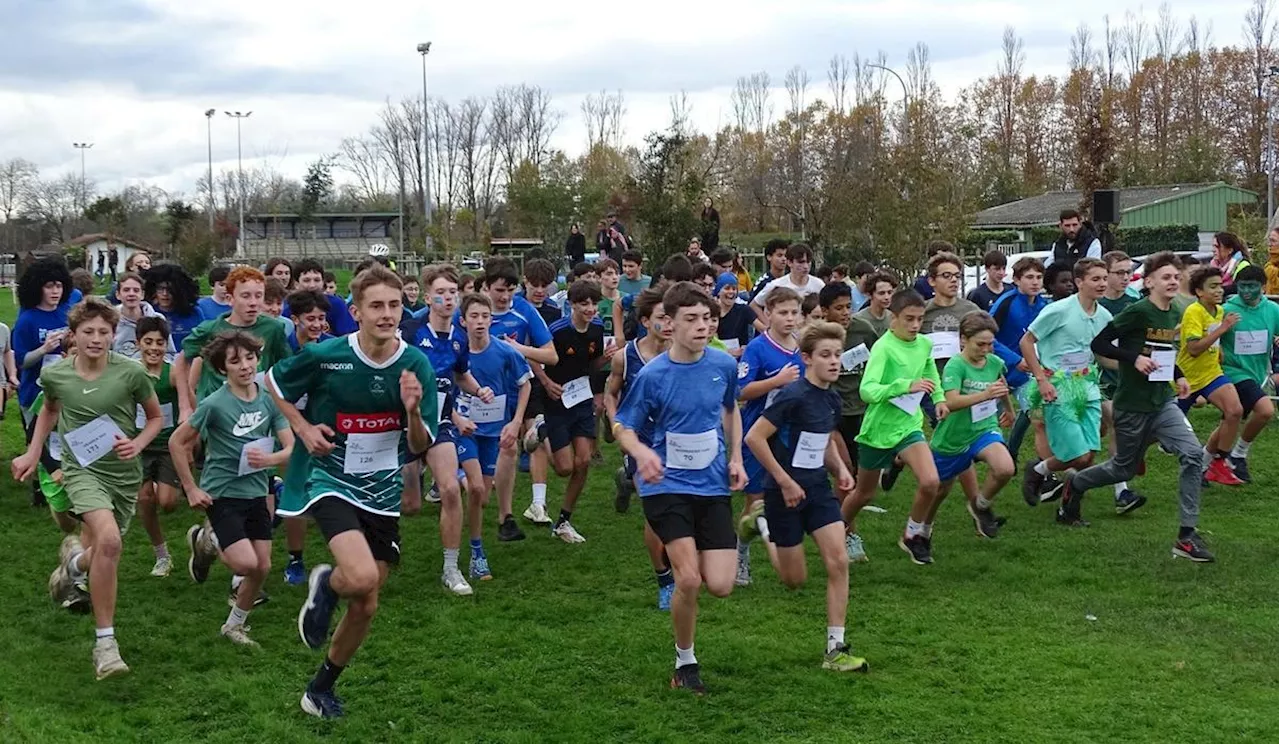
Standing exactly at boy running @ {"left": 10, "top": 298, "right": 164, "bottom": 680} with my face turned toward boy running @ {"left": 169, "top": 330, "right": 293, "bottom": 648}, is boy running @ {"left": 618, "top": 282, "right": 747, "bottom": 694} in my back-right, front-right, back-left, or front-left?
front-right

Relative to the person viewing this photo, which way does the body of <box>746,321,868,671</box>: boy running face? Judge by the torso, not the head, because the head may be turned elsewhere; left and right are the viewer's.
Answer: facing the viewer and to the right of the viewer

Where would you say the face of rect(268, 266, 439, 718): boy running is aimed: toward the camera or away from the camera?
toward the camera

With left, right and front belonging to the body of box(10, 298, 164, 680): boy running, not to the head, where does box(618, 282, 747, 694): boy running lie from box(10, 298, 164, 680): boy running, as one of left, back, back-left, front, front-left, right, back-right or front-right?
front-left

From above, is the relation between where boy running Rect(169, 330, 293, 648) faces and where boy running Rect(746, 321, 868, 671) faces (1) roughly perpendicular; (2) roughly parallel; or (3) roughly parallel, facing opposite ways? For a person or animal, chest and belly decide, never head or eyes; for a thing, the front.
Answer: roughly parallel

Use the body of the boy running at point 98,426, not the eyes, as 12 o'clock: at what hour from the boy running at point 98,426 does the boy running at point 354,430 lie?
the boy running at point 354,430 is roughly at 11 o'clock from the boy running at point 98,426.

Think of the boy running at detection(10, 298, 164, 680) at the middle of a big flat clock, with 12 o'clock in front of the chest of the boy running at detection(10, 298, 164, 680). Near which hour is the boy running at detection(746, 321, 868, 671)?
the boy running at detection(746, 321, 868, 671) is roughly at 10 o'clock from the boy running at detection(10, 298, 164, 680).

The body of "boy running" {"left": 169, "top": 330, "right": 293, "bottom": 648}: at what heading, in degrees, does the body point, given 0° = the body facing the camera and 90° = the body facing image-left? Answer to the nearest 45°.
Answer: approximately 315°

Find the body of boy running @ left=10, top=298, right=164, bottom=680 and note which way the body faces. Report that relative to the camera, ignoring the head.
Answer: toward the camera

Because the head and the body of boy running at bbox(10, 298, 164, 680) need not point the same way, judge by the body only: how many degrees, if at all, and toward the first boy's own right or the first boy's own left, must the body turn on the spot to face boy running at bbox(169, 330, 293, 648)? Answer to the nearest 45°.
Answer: approximately 90° to the first boy's own left

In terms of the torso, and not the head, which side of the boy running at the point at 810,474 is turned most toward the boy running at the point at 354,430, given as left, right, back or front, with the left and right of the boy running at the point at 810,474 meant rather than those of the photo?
right

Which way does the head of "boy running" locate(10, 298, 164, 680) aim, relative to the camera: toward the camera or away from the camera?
toward the camera

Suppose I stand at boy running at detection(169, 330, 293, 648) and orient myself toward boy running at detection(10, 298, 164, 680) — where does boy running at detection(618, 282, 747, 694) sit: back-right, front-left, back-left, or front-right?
back-left
